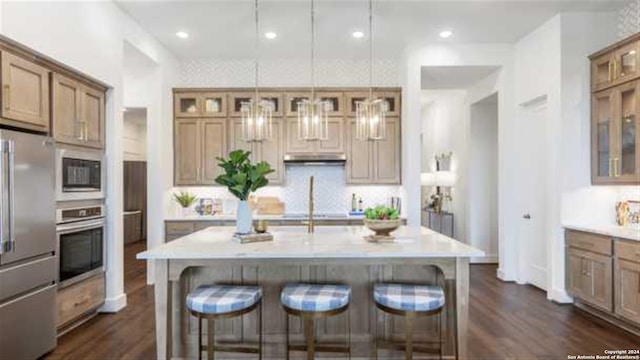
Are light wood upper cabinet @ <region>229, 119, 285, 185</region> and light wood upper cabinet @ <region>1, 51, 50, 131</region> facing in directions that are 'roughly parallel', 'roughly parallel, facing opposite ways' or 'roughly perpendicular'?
roughly perpendicular

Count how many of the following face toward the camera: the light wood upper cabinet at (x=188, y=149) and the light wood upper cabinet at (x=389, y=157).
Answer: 2

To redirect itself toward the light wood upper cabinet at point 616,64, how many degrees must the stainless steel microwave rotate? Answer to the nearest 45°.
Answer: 0° — it already faces it

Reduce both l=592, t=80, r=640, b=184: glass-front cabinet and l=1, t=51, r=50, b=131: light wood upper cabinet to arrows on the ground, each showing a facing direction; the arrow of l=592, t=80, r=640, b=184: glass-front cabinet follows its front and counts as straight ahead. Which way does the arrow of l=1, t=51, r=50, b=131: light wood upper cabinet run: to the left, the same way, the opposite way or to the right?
the opposite way

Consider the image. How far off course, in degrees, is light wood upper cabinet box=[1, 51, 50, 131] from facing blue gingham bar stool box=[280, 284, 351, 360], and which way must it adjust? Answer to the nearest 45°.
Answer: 0° — it already faces it

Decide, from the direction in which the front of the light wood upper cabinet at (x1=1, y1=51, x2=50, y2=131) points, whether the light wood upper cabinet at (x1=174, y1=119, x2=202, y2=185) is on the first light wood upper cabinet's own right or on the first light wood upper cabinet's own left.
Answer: on the first light wood upper cabinet's own left

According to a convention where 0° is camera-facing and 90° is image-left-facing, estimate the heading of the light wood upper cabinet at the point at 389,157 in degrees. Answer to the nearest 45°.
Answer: approximately 0°

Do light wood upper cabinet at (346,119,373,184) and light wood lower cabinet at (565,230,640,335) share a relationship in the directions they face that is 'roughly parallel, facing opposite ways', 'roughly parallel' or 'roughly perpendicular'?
roughly perpendicular

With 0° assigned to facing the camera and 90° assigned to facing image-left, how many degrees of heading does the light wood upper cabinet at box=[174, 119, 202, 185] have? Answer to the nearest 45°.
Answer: approximately 0°

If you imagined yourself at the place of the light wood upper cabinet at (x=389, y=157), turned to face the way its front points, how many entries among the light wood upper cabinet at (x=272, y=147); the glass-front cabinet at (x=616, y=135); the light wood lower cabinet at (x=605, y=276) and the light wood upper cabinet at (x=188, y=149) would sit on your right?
2

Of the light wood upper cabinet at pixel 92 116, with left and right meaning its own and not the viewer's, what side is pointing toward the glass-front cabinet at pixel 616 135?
front

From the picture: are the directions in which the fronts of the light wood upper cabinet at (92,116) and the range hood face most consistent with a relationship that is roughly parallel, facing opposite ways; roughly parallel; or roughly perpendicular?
roughly perpendicular
